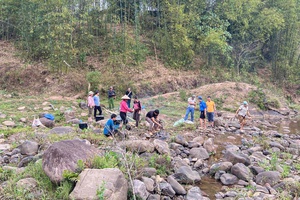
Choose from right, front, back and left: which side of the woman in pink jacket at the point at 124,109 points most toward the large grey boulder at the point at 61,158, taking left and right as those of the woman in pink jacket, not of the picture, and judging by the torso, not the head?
right

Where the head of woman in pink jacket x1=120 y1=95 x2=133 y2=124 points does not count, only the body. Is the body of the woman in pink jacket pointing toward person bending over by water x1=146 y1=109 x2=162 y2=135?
yes

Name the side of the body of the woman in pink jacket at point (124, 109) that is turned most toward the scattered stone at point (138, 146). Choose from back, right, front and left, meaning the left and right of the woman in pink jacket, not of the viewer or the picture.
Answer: right

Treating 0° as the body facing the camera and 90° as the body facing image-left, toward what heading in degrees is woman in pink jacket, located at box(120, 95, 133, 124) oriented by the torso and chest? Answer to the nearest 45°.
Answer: approximately 270°

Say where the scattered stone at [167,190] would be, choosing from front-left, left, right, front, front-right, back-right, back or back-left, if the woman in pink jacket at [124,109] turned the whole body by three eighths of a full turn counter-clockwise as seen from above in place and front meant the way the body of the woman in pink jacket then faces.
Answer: back-left

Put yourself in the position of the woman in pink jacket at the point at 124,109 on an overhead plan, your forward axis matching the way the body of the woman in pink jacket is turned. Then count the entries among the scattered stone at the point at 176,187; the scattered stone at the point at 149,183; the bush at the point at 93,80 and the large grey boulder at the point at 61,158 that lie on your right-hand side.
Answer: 3

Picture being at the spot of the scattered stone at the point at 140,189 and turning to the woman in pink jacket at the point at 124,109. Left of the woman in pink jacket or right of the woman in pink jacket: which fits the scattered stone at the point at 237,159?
right

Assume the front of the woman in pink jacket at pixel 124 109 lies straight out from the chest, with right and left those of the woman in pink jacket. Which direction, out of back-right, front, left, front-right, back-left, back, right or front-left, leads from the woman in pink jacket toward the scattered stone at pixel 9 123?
back

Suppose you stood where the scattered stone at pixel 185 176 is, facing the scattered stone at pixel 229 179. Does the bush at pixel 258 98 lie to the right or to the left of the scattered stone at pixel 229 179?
left

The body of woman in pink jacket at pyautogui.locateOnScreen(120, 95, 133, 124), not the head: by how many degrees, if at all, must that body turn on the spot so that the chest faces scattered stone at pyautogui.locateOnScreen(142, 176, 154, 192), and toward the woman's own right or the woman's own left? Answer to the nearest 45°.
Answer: approximately 90° to the woman's own right

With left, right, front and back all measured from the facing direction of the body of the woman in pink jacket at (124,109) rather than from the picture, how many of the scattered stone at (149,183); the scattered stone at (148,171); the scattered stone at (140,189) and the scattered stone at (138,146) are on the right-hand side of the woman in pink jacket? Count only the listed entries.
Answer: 4

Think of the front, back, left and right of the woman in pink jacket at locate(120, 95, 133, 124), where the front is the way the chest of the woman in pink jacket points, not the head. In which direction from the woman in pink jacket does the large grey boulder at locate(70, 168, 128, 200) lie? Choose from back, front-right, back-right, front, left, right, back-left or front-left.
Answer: right

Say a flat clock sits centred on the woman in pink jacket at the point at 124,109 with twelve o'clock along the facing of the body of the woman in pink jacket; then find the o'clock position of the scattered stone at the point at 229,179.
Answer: The scattered stone is roughly at 2 o'clock from the woman in pink jacket.
